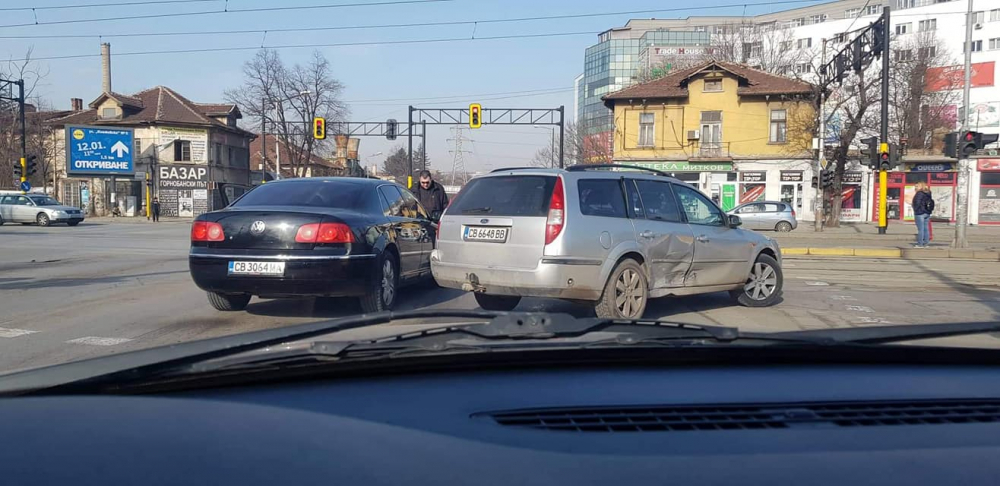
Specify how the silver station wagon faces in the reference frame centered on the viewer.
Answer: facing away from the viewer and to the right of the viewer

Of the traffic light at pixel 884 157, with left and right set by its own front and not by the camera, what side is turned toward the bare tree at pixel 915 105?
back

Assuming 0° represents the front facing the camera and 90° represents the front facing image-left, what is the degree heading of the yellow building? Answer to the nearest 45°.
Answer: approximately 0°

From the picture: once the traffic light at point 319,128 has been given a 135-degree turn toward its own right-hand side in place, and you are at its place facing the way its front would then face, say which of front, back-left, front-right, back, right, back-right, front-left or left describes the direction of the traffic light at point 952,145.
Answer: back

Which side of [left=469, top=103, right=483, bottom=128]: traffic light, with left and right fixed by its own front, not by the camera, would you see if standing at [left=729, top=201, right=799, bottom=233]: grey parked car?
left

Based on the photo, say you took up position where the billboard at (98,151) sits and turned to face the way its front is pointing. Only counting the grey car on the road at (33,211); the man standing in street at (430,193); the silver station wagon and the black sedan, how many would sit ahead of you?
4

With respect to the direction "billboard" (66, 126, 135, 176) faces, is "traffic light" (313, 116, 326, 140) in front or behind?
in front

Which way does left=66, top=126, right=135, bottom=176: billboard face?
toward the camera

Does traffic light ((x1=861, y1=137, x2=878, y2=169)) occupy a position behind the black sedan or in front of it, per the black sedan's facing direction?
in front

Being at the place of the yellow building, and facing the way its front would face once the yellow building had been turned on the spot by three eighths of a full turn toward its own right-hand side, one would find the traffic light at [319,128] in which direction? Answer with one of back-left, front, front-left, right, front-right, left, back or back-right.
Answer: left

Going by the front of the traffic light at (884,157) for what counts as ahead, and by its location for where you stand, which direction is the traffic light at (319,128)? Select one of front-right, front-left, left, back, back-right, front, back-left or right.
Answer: right

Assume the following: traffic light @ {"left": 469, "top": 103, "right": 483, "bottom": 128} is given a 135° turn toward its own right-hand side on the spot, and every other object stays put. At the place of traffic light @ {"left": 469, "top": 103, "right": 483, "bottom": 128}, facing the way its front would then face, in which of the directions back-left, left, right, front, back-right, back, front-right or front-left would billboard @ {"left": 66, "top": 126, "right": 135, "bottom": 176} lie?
front

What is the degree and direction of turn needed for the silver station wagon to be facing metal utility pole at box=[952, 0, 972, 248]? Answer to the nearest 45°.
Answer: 0° — it already faces it

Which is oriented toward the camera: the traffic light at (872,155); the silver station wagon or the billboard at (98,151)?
the billboard

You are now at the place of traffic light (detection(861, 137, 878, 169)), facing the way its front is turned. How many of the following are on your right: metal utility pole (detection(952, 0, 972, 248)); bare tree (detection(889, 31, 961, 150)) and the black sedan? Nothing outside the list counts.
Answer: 1

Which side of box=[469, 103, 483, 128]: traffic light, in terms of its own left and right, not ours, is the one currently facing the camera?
front

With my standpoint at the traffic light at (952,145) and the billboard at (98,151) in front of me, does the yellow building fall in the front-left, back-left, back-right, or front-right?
front-right

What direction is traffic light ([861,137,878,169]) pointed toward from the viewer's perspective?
to the viewer's left

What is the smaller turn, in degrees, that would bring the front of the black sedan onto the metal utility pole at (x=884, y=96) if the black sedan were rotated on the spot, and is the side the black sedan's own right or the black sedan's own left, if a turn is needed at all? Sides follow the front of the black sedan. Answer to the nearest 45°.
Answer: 0° — it already faces it

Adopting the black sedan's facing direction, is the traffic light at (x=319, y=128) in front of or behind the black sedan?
in front

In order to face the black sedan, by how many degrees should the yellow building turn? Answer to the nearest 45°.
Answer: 0° — it already faces it
